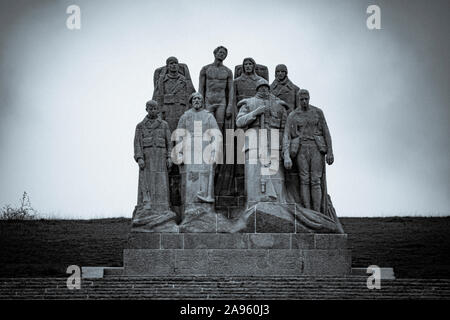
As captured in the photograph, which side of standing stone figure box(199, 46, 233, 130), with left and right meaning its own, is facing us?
front

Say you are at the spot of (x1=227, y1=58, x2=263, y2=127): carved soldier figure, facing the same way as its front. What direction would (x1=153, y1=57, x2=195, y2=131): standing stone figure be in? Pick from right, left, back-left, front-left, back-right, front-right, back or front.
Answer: right

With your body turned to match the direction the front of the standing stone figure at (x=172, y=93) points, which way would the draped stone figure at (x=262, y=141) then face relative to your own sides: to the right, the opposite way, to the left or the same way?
the same way

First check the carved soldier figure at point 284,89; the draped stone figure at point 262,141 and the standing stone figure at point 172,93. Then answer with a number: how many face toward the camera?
3

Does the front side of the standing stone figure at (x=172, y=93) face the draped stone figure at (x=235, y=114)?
no

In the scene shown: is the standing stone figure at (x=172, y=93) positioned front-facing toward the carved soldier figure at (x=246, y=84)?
no

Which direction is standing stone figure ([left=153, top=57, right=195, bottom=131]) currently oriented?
toward the camera

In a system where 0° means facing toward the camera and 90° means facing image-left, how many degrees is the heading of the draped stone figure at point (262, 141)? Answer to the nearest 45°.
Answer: approximately 0°

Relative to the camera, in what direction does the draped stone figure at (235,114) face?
facing the viewer

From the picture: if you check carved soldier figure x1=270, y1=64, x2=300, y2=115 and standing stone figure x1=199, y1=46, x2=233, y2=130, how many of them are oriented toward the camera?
2

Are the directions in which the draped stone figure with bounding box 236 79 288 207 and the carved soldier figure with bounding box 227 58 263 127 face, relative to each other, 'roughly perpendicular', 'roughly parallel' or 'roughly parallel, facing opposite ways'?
roughly parallel

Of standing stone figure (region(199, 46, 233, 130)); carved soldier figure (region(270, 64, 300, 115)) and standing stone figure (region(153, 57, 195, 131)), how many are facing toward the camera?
3

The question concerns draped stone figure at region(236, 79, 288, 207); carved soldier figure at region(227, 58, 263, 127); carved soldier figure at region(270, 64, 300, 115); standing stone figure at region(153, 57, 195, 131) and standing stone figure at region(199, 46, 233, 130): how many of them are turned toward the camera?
5

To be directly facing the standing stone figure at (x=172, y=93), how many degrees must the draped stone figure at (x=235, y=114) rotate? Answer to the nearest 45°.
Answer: approximately 90° to its right

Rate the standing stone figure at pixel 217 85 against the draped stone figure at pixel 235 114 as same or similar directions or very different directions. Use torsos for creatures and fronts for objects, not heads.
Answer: same or similar directions
